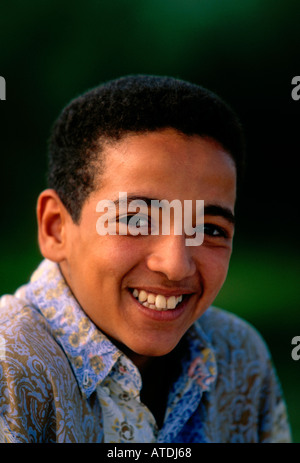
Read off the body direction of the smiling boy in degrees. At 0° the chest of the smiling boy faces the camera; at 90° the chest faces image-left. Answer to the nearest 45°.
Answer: approximately 315°
